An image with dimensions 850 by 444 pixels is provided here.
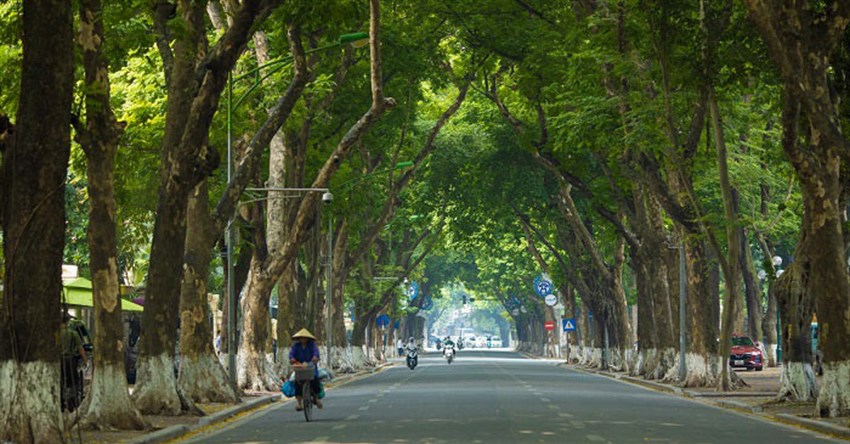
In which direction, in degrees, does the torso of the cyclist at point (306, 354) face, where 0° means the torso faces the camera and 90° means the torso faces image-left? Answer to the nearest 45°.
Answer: approximately 0°
